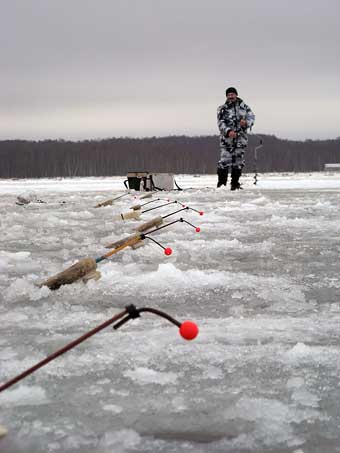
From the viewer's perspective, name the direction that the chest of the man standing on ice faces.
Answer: toward the camera
